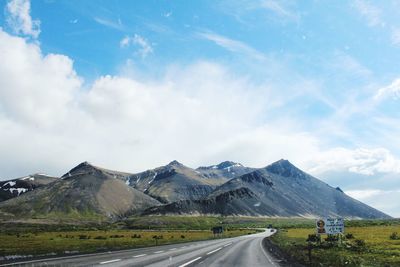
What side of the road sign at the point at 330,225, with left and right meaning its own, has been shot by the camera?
front
